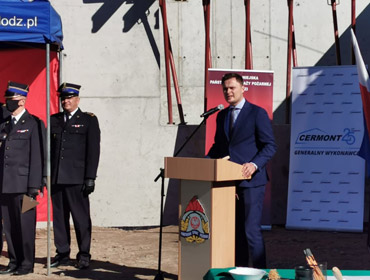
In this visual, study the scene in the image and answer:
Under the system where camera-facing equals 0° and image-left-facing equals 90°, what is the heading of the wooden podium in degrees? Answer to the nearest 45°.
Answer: approximately 45°

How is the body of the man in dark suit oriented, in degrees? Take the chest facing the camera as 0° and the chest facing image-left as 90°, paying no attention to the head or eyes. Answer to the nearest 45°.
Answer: approximately 45°

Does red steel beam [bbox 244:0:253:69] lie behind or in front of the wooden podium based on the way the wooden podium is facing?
behind

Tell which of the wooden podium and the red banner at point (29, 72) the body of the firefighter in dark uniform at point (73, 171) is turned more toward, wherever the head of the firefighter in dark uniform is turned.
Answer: the wooden podium
